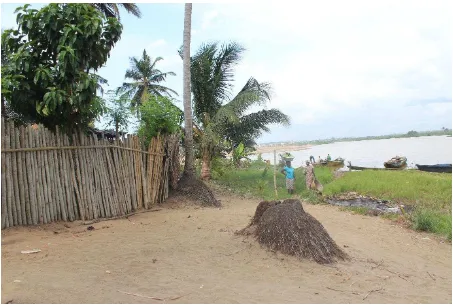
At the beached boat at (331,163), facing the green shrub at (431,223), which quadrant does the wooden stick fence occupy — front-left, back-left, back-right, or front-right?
front-right

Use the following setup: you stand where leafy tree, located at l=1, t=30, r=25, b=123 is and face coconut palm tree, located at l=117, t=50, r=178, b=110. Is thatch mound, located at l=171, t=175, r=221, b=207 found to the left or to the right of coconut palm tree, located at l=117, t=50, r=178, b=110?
right

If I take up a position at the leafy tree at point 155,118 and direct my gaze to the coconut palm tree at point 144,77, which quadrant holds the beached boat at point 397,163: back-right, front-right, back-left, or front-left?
front-right

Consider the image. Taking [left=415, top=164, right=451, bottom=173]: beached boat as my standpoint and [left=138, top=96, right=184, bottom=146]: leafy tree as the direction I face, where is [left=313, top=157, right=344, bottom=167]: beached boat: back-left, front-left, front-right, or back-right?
front-right

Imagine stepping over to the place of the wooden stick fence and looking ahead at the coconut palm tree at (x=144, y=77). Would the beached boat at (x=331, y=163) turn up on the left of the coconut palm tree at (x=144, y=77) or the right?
right
